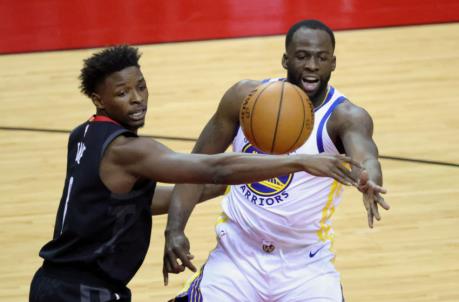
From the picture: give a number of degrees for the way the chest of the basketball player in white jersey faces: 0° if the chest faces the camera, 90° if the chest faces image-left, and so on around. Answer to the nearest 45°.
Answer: approximately 0°

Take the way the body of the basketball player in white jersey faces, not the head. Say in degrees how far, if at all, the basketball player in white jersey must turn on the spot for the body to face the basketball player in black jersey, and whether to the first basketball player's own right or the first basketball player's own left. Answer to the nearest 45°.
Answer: approximately 45° to the first basketball player's own right
